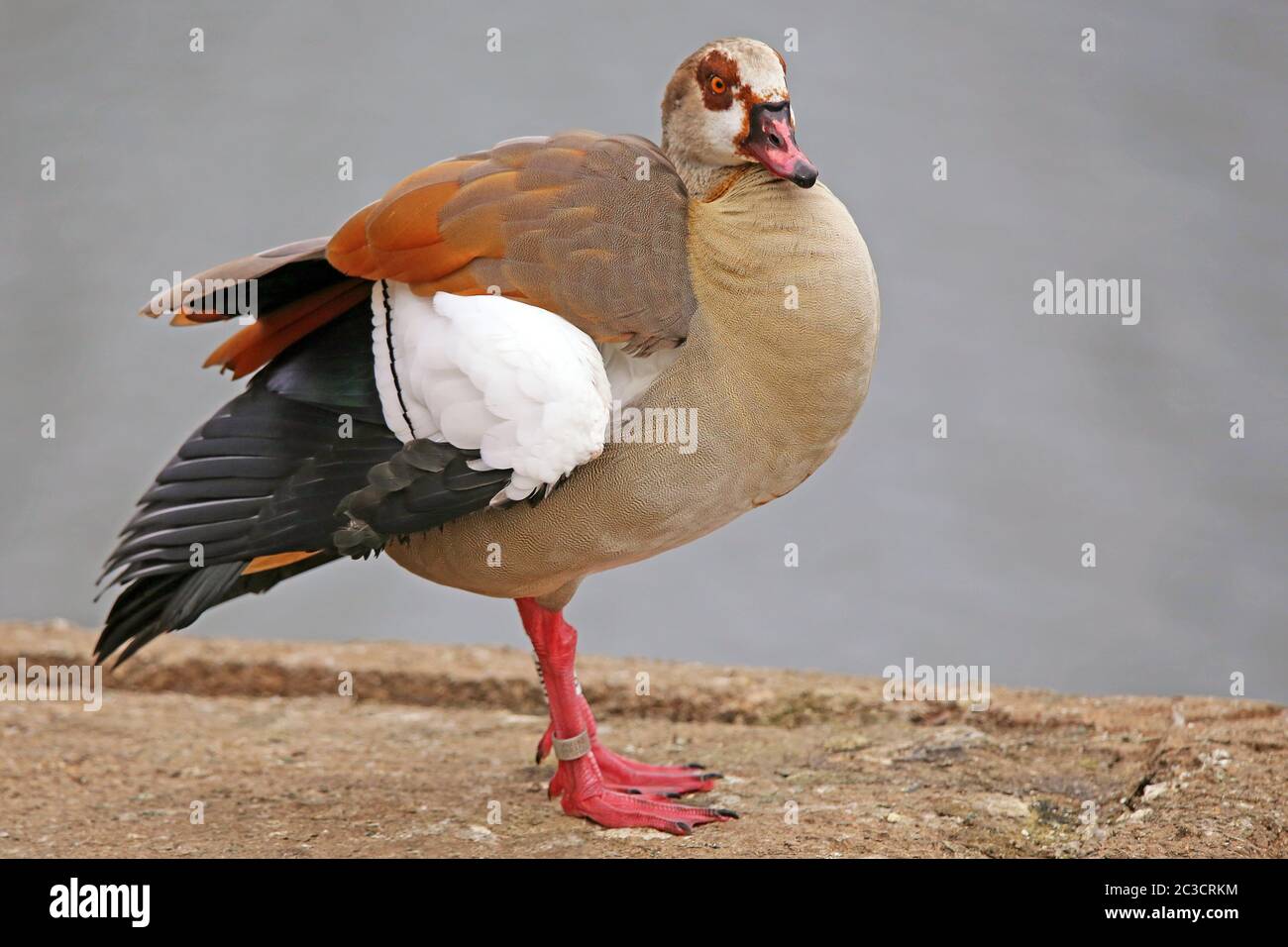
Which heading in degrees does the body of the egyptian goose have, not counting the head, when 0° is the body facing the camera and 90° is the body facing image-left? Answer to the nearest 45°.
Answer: approximately 270°
